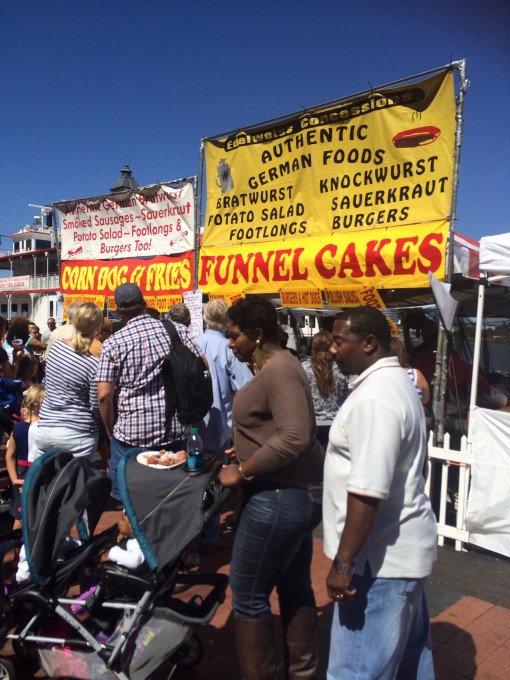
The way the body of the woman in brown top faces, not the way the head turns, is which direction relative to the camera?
to the viewer's left

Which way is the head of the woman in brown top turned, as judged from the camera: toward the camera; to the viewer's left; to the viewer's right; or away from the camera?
to the viewer's left

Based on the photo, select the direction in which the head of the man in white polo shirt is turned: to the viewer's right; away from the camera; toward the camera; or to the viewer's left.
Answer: to the viewer's left

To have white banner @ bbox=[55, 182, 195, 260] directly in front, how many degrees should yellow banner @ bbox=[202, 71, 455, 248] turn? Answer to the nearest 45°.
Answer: approximately 90° to its right

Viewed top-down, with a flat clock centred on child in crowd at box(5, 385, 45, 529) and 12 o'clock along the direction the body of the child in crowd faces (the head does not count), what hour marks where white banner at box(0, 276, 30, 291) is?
The white banner is roughly at 12 o'clock from the child in crowd.

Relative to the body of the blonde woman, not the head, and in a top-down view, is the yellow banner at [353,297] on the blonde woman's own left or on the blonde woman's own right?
on the blonde woman's own right

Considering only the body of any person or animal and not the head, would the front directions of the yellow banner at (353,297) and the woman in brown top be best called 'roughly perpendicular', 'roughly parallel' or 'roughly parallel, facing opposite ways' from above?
roughly perpendicular

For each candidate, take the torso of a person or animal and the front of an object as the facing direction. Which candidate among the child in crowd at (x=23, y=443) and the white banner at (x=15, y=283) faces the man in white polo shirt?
the white banner

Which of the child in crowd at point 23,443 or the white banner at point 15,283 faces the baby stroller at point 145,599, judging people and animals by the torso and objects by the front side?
the white banner
